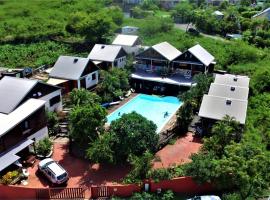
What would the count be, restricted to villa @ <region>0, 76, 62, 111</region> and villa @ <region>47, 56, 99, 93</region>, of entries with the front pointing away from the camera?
0

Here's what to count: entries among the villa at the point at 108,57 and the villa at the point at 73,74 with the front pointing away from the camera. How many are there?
0

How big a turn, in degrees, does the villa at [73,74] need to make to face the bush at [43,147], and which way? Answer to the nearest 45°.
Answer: approximately 45° to its right

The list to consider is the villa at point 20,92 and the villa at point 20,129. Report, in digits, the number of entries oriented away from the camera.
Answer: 0

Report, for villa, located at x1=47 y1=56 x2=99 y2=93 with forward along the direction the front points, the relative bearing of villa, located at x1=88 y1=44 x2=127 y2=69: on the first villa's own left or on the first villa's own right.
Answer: on the first villa's own left

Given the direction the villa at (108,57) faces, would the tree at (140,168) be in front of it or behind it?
in front

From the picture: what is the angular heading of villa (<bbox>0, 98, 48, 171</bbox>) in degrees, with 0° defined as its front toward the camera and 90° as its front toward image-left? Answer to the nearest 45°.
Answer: approximately 315°

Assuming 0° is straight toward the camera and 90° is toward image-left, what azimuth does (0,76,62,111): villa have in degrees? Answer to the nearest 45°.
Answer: approximately 315°
